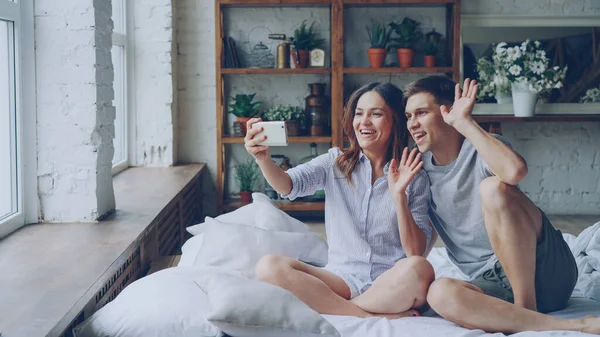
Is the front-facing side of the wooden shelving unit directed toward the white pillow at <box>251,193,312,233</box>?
yes

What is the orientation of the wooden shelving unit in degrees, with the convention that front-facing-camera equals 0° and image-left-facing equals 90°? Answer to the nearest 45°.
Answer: approximately 0°

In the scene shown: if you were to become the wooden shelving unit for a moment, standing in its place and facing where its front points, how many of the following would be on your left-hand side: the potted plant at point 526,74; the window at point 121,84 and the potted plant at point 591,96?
2

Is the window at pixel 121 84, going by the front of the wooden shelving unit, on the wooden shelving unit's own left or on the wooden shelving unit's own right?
on the wooden shelving unit's own right

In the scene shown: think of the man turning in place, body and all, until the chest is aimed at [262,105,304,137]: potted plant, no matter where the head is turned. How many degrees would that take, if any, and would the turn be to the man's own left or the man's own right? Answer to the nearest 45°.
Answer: approximately 90° to the man's own right

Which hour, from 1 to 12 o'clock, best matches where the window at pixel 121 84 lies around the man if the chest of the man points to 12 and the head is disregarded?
The window is roughly at 3 o'clock from the man.

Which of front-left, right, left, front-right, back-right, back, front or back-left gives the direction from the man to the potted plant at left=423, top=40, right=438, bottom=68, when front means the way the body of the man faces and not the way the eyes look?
back-right
